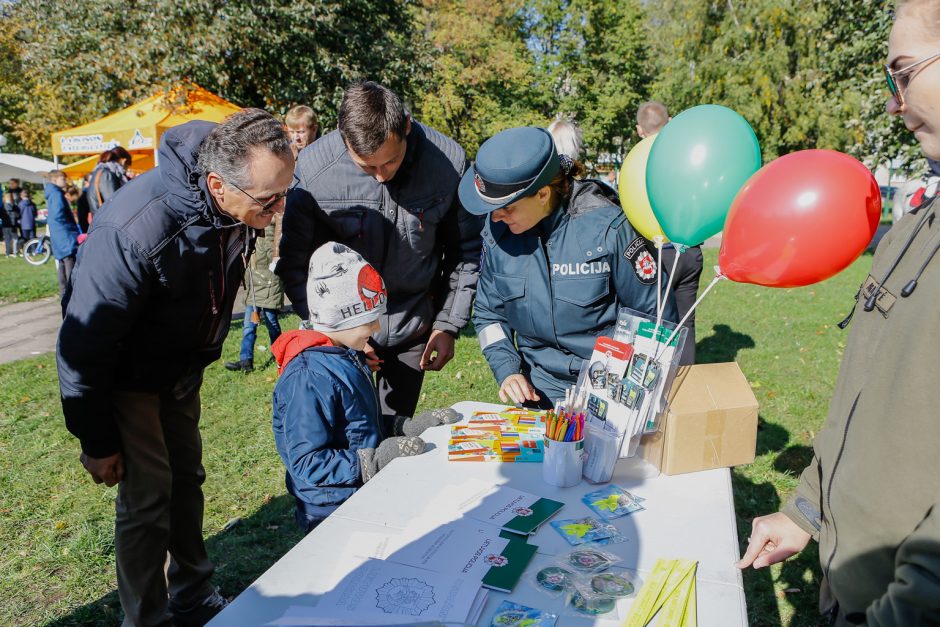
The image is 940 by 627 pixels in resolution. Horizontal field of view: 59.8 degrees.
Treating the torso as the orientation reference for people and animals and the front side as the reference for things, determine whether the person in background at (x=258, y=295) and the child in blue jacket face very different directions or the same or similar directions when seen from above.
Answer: very different directions

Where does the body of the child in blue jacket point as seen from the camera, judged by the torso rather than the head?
to the viewer's right

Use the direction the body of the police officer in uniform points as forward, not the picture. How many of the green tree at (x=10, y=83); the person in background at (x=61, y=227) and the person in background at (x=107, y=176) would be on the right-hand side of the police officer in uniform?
3

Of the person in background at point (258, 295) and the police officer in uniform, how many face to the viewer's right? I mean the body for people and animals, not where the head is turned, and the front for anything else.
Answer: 0

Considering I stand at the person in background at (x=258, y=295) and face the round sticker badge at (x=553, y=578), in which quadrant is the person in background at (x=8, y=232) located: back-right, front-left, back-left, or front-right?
back-right

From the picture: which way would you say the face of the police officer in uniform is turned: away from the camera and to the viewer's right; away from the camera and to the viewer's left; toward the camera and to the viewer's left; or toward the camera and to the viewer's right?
toward the camera and to the viewer's left

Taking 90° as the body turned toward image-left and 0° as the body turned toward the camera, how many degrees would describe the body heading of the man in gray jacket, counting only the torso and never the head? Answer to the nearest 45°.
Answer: approximately 0°

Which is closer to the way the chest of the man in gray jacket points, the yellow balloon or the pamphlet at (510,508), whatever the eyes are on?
the pamphlet

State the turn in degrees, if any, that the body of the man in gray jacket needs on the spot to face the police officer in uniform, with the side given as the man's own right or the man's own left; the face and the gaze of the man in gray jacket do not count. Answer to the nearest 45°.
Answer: approximately 45° to the man's own left

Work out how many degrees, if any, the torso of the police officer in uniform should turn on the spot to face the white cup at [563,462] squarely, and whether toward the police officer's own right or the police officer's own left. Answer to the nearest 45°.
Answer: approximately 45° to the police officer's own left
